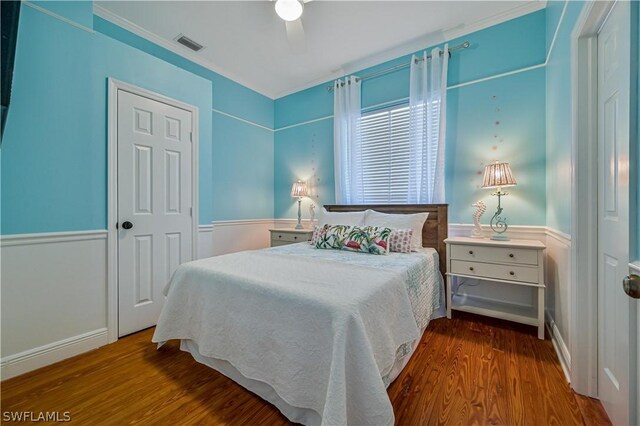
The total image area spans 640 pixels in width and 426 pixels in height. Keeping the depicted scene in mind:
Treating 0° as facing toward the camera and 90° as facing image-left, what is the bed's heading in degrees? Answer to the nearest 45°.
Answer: approximately 45°

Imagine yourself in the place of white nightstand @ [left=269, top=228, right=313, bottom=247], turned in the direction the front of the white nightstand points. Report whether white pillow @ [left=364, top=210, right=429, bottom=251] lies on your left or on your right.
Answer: on your left

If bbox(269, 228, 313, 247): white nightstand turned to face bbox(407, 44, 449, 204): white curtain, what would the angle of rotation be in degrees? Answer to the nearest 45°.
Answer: approximately 90° to its left

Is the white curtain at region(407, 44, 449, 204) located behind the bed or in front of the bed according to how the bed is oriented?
behind

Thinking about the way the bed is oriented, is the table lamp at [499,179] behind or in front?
behind

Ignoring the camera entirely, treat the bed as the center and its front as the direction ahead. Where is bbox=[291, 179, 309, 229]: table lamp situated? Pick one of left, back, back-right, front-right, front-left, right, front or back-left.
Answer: back-right

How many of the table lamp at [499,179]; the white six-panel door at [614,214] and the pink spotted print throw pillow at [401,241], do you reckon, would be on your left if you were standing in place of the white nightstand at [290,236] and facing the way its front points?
3

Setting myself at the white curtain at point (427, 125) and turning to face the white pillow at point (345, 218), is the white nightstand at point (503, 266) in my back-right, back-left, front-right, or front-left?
back-left
